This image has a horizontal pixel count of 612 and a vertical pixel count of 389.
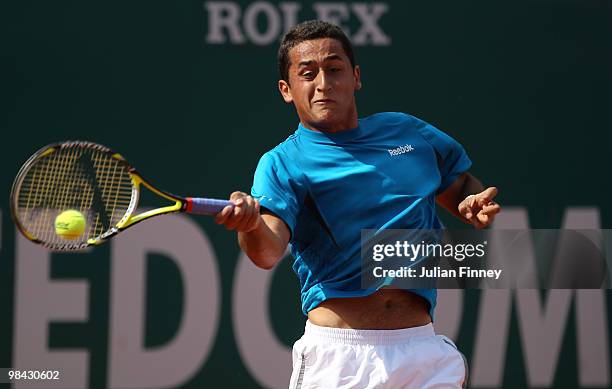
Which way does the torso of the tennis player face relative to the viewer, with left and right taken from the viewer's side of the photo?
facing the viewer

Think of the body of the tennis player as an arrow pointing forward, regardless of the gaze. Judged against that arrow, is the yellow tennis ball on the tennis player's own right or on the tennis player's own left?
on the tennis player's own right
